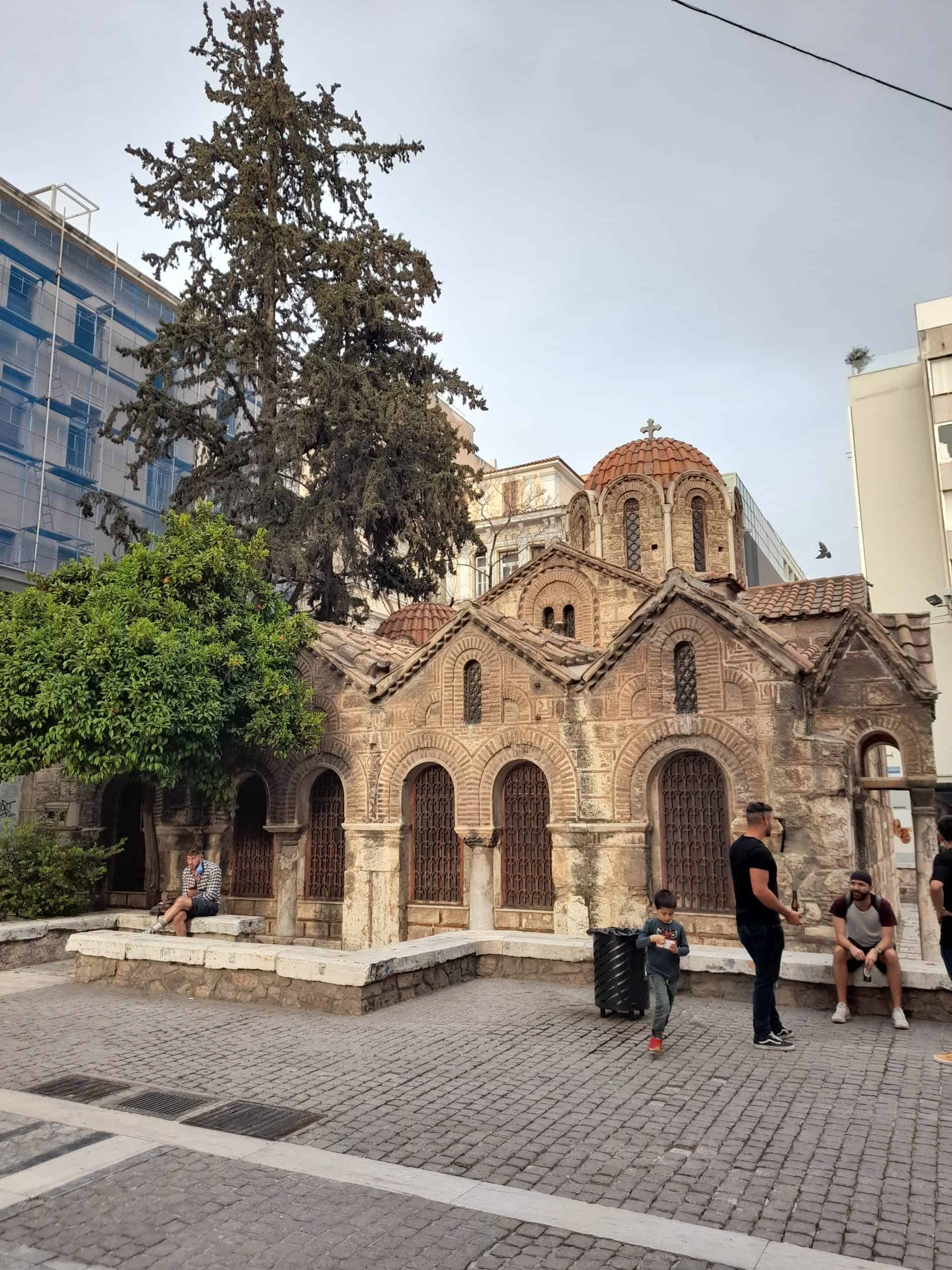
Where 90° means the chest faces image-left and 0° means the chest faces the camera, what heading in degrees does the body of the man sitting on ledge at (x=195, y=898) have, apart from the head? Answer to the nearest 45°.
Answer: approximately 45°

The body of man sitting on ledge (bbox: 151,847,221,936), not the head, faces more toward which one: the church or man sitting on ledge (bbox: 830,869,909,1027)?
the man sitting on ledge

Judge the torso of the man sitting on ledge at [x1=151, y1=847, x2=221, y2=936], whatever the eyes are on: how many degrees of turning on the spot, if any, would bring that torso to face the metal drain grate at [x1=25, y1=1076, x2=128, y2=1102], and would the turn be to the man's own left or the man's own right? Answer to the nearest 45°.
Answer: approximately 45° to the man's own left

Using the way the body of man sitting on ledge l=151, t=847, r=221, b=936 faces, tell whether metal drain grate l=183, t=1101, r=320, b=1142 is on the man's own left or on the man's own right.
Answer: on the man's own left

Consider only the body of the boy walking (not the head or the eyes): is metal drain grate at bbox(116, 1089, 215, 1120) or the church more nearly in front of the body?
the metal drain grate

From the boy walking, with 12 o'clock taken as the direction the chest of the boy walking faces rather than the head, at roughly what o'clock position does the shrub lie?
The shrub is roughly at 4 o'clock from the boy walking.

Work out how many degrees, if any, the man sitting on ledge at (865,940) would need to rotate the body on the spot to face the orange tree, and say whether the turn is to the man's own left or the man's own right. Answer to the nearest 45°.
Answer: approximately 90° to the man's own right

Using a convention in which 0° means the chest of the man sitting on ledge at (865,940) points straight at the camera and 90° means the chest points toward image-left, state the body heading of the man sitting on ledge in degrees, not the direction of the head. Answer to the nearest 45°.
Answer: approximately 0°
